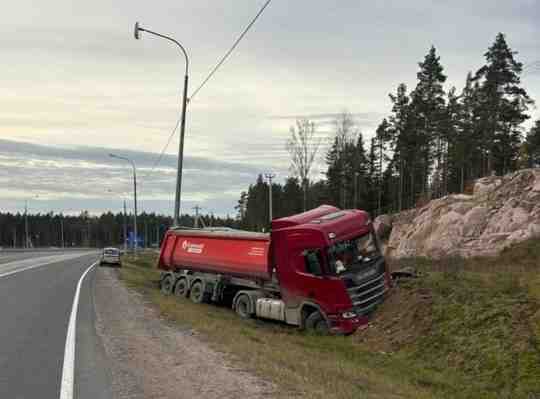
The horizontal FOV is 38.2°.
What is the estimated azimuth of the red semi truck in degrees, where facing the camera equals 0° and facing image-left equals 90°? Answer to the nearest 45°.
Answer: approximately 315°

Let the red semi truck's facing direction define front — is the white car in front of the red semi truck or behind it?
behind
